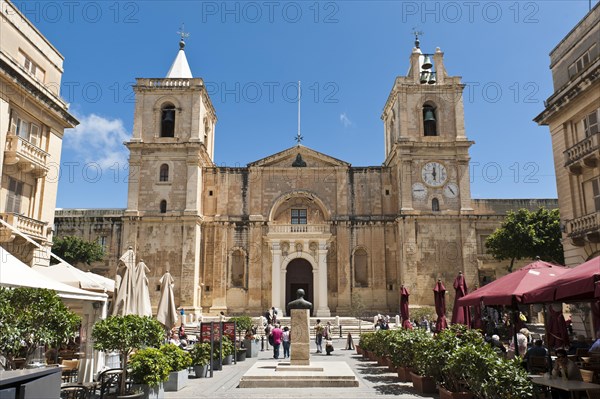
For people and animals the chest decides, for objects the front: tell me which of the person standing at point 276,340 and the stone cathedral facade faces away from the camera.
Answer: the person standing

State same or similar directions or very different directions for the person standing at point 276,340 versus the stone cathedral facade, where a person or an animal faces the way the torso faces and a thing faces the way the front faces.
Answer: very different directions

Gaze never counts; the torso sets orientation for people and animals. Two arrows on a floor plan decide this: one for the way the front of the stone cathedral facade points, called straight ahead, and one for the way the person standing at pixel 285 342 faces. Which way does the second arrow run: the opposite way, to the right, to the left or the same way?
the opposite way

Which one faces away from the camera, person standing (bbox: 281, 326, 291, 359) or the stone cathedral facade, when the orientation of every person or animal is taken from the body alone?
the person standing

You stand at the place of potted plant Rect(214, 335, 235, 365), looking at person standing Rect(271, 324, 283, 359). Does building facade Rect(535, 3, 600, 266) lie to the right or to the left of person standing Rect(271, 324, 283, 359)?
right

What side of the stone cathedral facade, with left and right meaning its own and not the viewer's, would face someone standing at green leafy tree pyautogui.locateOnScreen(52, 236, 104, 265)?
right

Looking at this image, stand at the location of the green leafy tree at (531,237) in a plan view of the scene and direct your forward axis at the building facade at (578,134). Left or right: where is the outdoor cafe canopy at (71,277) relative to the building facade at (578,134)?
right

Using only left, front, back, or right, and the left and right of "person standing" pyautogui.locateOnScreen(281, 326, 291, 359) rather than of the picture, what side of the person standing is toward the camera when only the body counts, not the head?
back

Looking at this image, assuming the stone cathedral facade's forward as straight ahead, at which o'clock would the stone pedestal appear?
The stone pedestal is roughly at 12 o'clock from the stone cathedral facade.

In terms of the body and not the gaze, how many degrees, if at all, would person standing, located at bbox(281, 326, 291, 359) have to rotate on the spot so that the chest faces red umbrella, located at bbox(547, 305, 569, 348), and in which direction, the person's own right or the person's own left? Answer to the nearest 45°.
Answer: approximately 135° to the person's own right

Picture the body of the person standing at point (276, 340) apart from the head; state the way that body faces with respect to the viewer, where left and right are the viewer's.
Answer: facing away from the viewer

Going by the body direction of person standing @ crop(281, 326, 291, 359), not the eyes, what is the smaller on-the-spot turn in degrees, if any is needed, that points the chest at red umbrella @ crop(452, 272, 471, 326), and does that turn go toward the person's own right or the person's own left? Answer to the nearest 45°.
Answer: approximately 135° to the person's own right
